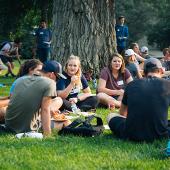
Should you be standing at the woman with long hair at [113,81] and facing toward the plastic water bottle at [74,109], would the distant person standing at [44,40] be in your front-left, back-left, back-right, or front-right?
back-right

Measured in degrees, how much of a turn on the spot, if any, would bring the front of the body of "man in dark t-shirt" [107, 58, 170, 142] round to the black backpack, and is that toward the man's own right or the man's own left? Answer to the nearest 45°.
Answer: approximately 45° to the man's own left

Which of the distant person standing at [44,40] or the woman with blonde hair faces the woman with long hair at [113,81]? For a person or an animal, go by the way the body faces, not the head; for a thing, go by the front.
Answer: the distant person standing

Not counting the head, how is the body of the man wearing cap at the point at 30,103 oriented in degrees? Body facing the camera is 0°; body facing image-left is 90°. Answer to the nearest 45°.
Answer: approximately 225°

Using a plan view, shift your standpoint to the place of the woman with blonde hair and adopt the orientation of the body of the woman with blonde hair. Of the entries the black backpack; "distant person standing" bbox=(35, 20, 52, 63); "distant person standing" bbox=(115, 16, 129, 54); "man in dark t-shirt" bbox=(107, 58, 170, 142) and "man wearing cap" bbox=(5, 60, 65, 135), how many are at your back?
2

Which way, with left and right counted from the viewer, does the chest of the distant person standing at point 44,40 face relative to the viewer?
facing the viewer

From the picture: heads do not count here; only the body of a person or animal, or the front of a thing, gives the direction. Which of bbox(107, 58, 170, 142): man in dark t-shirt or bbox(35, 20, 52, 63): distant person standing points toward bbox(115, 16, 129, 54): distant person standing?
the man in dark t-shirt

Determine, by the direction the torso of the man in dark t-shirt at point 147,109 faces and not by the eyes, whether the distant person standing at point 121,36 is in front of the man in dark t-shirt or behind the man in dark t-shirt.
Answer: in front

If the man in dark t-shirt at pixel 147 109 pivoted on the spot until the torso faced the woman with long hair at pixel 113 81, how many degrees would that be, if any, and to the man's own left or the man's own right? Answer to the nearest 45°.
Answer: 0° — they already face them

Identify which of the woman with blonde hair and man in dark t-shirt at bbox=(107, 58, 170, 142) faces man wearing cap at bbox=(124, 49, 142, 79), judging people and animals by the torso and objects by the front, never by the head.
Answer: the man in dark t-shirt

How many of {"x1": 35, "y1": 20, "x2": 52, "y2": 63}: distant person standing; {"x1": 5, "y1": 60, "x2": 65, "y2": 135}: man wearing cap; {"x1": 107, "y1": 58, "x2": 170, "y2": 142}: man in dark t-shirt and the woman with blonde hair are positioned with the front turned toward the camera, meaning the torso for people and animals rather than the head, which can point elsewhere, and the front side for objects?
2

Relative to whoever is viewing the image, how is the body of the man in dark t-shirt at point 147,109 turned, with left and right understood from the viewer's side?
facing away from the viewer

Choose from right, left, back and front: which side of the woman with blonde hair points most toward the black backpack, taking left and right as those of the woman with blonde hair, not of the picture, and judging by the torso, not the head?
front

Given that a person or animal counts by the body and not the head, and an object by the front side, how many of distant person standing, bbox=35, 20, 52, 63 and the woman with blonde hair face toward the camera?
2

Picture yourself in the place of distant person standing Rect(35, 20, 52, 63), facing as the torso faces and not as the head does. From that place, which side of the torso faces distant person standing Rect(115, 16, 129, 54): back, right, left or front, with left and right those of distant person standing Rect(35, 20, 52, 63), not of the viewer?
left

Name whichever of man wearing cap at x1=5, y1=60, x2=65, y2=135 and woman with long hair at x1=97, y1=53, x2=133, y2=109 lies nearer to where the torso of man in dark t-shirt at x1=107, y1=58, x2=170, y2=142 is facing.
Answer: the woman with long hair

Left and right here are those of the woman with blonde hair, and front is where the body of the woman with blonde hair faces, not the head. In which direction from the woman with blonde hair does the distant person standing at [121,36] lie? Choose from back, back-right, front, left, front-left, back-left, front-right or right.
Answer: back
